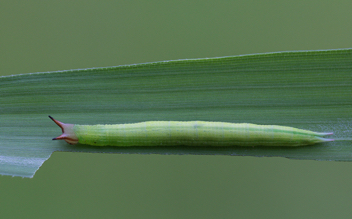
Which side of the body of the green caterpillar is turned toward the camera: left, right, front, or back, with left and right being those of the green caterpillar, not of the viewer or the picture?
left
